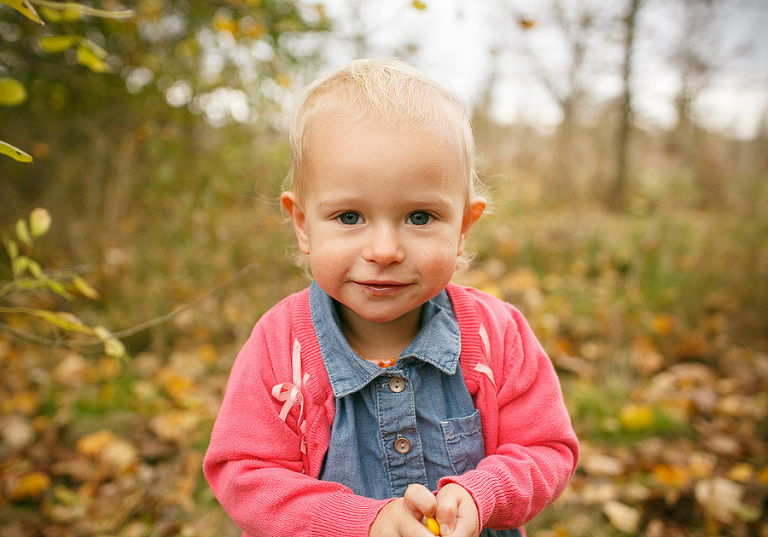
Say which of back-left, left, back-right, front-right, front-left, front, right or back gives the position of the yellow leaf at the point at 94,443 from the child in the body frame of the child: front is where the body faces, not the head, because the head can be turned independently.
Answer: back-right

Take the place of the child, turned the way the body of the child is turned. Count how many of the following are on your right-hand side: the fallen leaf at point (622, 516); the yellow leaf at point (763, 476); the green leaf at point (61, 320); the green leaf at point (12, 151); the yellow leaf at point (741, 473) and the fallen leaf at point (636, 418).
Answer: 2

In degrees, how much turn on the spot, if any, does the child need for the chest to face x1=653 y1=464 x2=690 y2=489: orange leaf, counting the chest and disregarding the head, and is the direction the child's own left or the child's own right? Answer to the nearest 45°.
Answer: approximately 135° to the child's own left

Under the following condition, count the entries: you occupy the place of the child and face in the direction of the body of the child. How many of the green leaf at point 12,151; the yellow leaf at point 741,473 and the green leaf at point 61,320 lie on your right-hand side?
2

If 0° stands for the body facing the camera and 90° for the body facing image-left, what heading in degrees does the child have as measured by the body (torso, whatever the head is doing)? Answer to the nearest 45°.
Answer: approximately 0°

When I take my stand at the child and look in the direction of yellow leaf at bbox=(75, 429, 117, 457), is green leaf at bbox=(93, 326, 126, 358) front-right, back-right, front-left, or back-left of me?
front-left

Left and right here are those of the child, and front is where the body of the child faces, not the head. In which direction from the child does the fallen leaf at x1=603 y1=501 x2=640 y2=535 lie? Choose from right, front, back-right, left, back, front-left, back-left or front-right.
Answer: back-left

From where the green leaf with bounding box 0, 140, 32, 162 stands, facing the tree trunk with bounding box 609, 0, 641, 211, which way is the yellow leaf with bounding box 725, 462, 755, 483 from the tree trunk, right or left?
right

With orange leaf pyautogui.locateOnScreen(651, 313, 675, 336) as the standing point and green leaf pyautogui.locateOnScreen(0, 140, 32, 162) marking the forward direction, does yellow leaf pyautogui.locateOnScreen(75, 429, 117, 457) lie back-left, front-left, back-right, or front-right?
front-right

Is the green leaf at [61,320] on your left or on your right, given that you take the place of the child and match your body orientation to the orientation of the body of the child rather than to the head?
on your right

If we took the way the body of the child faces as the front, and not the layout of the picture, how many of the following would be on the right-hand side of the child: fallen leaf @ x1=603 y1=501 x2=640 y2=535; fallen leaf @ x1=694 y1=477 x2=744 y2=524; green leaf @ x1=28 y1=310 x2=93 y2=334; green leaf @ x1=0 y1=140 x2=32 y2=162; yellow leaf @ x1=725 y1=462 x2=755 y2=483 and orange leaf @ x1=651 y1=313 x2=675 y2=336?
2

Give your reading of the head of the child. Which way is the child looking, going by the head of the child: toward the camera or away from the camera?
toward the camera

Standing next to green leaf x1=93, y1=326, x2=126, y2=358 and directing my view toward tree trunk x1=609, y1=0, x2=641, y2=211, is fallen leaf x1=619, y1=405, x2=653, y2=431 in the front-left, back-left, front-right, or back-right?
front-right

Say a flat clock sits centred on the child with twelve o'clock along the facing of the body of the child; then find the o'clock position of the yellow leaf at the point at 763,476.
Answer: The yellow leaf is roughly at 8 o'clock from the child.

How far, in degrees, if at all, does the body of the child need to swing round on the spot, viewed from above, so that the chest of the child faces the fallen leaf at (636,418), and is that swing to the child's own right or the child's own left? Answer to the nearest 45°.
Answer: approximately 135° to the child's own left
